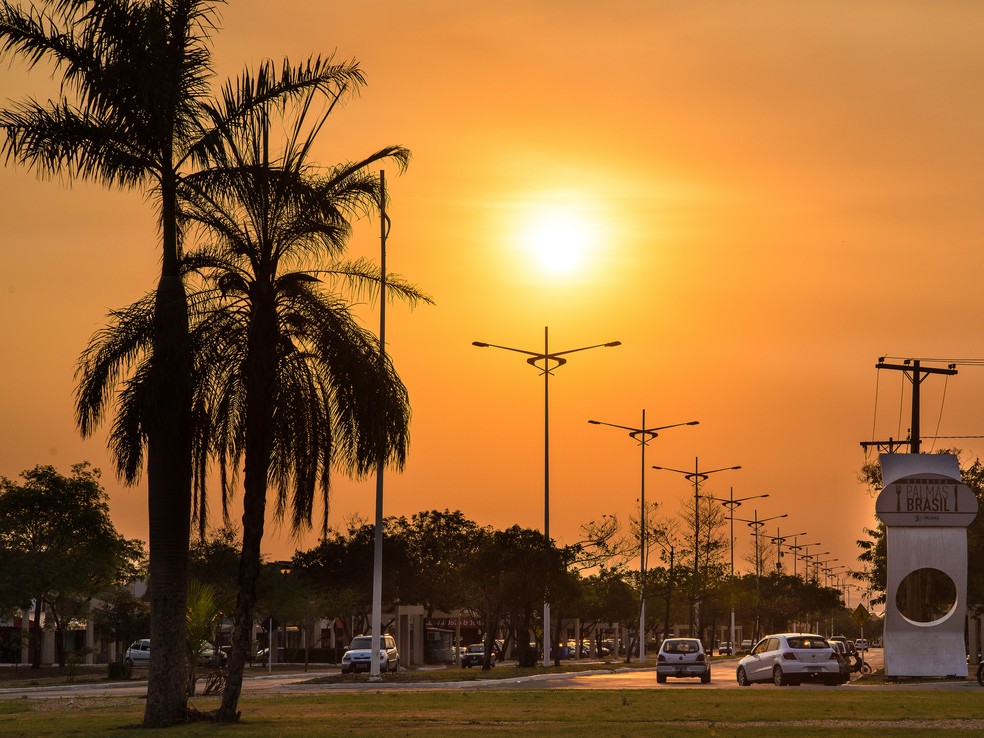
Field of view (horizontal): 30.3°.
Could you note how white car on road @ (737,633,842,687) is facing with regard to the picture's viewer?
facing away from the viewer and to the left of the viewer

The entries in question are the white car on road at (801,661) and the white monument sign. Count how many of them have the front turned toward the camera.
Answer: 1

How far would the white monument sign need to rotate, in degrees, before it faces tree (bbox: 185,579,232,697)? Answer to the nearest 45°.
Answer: approximately 45° to its right

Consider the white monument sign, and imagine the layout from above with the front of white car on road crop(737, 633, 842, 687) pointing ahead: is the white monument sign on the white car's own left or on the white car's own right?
on the white car's own right

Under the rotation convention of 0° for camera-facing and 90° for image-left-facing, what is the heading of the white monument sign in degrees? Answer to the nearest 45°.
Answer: approximately 0°
